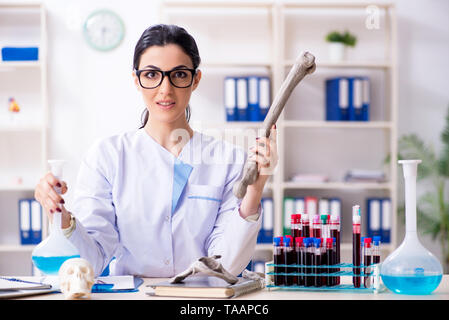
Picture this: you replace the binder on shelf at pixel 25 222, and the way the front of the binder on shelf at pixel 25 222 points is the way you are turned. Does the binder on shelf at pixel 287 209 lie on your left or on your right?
on your left

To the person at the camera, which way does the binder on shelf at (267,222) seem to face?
facing the viewer

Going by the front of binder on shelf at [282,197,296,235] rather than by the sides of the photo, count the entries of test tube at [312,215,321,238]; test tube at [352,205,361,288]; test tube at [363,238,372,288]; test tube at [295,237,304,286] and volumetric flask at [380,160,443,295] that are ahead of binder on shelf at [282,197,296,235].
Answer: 5

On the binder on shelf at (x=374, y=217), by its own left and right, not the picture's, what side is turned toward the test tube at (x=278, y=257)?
front

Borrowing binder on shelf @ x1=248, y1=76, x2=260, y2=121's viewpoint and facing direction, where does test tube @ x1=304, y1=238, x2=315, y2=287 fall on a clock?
The test tube is roughly at 12 o'clock from the binder on shelf.

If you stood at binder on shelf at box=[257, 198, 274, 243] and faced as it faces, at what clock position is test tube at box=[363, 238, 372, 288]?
The test tube is roughly at 12 o'clock from the binder on shelf.

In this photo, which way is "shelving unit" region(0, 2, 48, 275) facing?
toward the camera

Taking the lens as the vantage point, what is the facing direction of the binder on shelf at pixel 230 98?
facing the viewer

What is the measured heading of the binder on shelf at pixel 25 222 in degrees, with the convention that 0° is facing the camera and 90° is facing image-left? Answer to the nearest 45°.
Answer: approximately 0°

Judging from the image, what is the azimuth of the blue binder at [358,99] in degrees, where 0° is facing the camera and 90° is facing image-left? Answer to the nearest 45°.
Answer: approximately 0°

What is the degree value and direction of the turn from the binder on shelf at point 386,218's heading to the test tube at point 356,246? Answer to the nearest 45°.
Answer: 0° — it already faces it

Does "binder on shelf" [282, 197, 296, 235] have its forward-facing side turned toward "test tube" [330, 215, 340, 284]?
yes
